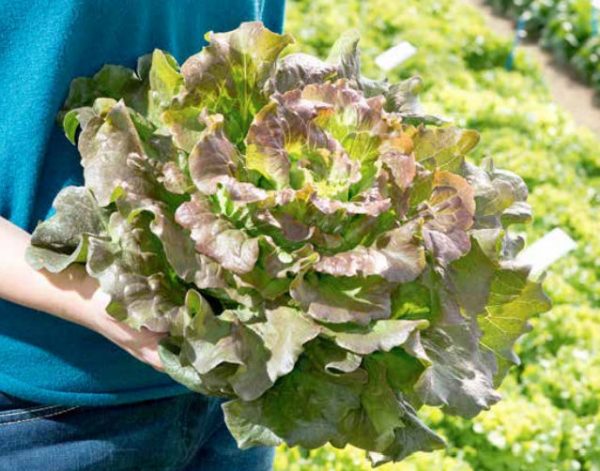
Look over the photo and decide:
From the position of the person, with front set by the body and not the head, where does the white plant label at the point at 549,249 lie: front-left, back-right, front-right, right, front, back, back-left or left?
left

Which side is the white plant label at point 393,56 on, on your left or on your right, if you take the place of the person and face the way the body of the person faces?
on your left

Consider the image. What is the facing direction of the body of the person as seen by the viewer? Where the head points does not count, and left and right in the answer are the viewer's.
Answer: facing the viewer and to the right of the viewer
